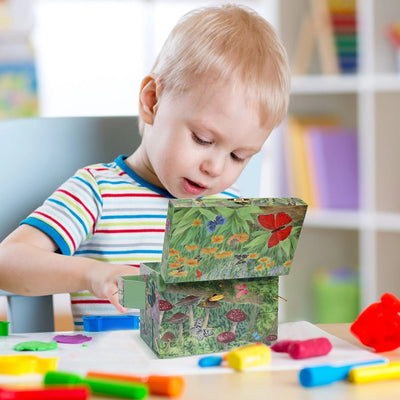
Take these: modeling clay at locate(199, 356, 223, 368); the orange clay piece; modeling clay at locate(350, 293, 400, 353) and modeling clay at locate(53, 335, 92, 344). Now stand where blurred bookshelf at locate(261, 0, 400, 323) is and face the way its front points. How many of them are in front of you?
4

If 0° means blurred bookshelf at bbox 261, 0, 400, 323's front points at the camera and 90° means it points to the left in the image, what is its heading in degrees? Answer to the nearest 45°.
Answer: approximately 0°

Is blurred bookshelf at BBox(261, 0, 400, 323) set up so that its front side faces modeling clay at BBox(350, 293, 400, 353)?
yes

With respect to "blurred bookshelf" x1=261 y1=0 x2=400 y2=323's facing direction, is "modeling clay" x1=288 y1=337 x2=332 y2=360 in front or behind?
in front

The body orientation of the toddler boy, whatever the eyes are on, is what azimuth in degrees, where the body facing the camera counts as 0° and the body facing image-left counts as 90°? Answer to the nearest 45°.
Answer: approximately 315°

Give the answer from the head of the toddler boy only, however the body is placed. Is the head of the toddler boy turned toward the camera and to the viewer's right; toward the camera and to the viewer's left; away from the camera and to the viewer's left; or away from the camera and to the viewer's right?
toward the camera and to the viewer's right

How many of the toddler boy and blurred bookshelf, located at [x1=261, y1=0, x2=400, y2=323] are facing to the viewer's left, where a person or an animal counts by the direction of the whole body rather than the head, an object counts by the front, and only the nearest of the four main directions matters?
0

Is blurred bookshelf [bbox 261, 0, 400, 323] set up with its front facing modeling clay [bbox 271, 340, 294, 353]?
yes

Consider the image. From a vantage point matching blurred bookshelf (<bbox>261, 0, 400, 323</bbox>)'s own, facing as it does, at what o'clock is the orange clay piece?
The orange clay piece is roughly at 12 o'clock from the blurred bookshelf.

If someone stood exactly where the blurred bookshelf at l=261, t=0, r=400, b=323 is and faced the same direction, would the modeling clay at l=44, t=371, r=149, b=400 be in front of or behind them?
in front
